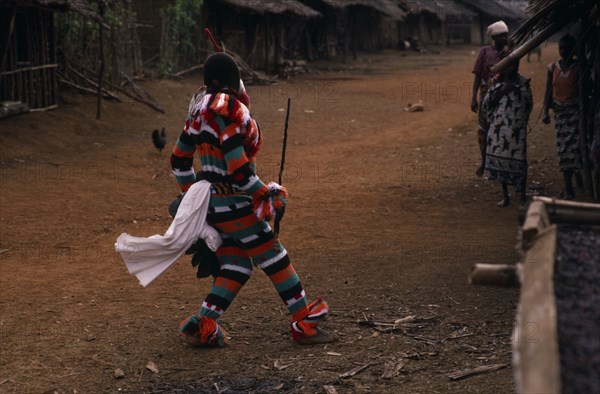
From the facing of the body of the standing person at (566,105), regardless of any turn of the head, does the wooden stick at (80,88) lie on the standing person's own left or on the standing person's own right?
on the standing person's own right

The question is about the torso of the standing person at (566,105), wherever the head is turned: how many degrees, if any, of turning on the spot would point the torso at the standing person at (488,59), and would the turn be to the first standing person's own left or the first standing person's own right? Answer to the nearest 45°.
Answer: approximately 135° to the first standing person's own right

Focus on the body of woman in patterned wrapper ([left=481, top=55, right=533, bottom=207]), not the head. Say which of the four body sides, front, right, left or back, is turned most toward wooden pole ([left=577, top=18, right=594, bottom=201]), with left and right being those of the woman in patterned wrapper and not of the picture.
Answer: left

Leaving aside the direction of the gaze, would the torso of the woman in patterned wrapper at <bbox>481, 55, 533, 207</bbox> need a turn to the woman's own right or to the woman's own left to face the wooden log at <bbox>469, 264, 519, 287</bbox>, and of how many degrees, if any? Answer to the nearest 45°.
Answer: approximately 45° to the woman's own left
